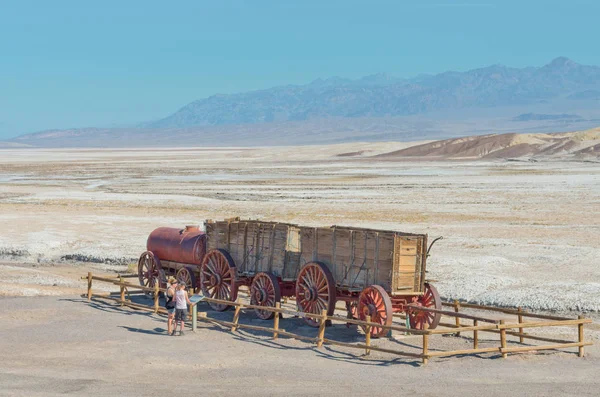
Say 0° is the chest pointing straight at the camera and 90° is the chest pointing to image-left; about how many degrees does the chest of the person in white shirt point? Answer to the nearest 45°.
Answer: approximately 225°

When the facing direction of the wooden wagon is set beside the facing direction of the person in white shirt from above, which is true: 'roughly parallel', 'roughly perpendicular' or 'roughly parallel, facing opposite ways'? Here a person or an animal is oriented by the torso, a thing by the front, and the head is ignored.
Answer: roughly perpendicular

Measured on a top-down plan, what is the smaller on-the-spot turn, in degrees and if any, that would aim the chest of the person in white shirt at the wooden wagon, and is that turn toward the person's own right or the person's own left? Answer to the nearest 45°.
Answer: approximately 45° to the person's own right

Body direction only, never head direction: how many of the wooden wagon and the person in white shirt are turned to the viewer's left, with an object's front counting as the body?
0

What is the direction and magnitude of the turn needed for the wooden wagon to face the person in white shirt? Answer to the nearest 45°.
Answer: approximately 135° to its right
